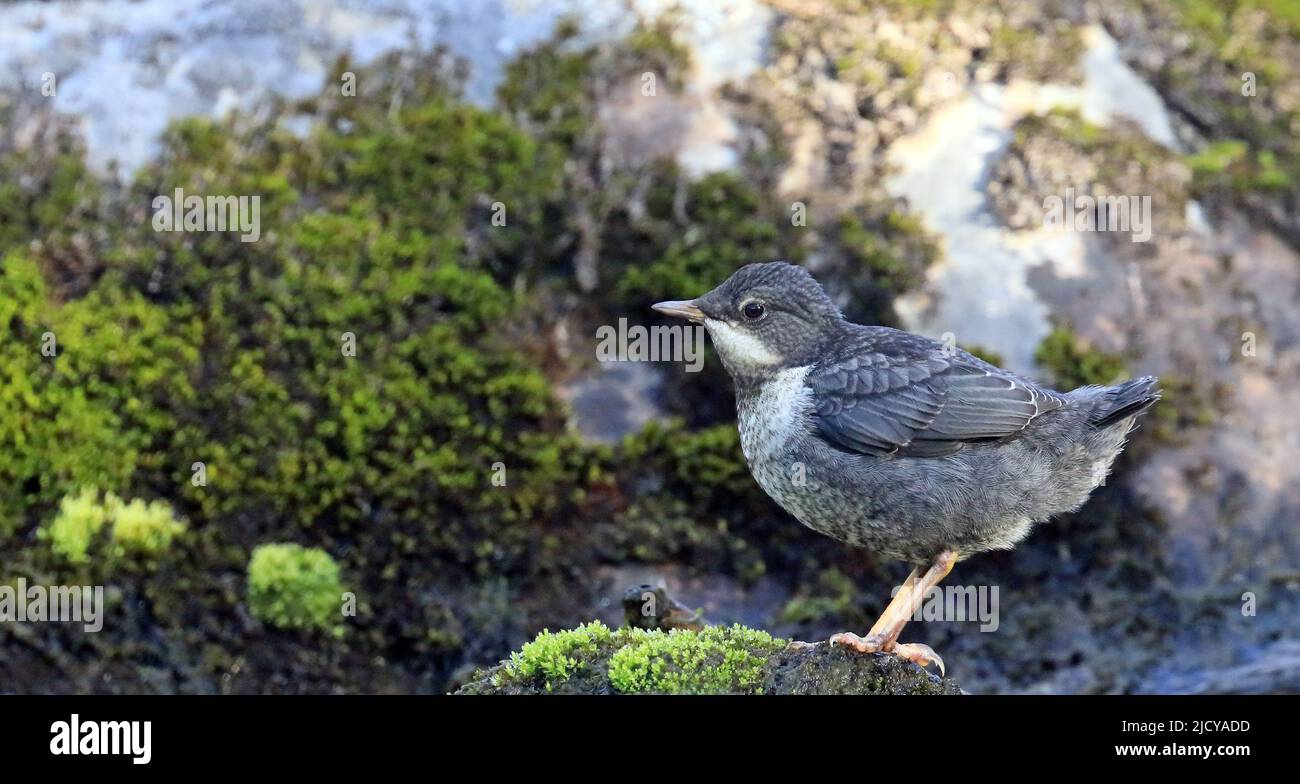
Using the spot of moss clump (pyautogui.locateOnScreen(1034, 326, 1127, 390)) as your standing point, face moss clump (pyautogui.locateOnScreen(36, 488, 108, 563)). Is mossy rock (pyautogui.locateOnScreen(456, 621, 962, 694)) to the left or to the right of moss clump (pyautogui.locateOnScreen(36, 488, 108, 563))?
left

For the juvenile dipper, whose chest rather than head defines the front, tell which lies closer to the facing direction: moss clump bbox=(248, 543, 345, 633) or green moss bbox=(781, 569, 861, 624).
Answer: the moss clump

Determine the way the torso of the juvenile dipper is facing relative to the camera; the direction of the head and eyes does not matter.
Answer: to the viewer's left

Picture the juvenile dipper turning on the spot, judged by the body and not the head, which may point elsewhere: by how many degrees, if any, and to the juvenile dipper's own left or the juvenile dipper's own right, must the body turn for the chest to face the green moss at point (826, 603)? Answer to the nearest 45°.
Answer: approximately 90° to the juvenile dipper's own right

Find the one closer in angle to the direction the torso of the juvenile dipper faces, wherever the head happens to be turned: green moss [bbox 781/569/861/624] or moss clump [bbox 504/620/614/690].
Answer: the moss clump

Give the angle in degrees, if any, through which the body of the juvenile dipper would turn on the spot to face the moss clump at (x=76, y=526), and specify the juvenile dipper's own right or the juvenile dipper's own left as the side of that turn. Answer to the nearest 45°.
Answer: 0° — it already faces it
